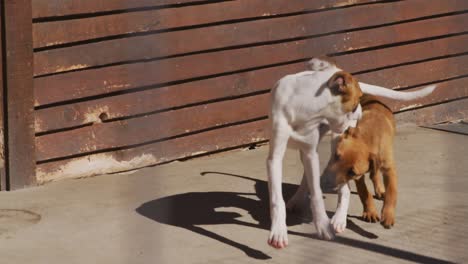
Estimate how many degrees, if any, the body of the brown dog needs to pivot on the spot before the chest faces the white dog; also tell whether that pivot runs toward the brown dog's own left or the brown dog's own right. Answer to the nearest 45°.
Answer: approximately 45° to the brown dog's own right

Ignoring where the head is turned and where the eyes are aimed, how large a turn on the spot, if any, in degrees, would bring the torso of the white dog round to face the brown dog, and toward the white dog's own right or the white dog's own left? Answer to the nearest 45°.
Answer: approximately 135° to the white dog's own left

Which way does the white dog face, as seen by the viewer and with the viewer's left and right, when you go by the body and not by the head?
facing the viewer
